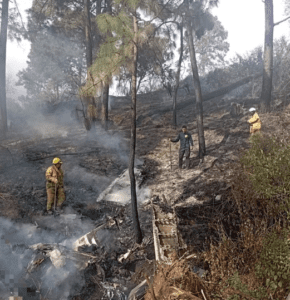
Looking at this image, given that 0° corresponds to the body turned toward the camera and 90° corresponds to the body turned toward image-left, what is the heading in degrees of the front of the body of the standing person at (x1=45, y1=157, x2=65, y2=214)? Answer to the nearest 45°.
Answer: approximately 315°

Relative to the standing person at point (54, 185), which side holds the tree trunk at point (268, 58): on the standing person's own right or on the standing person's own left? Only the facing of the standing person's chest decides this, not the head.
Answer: on the standing person's own left

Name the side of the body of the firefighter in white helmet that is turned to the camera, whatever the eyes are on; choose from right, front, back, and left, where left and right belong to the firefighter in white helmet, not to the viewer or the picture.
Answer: left

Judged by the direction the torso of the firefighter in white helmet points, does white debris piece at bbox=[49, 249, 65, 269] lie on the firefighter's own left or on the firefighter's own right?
on the firefighter's own left

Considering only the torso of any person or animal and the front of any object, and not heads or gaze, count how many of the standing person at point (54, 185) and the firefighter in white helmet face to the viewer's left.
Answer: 1

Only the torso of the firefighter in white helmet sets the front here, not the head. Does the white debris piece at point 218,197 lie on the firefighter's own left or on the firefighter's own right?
on the firefighter's own left

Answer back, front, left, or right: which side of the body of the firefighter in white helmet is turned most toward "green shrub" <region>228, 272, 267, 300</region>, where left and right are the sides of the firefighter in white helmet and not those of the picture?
left

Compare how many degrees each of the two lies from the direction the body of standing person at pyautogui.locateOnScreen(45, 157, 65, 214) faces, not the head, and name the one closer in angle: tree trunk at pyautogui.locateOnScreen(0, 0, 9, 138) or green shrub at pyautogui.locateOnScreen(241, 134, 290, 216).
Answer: the green shrub

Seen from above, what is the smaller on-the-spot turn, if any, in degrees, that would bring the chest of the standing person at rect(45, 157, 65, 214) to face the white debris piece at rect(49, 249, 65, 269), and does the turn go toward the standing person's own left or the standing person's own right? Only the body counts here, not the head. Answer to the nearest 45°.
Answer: approximately 45° to the standing person's own right
